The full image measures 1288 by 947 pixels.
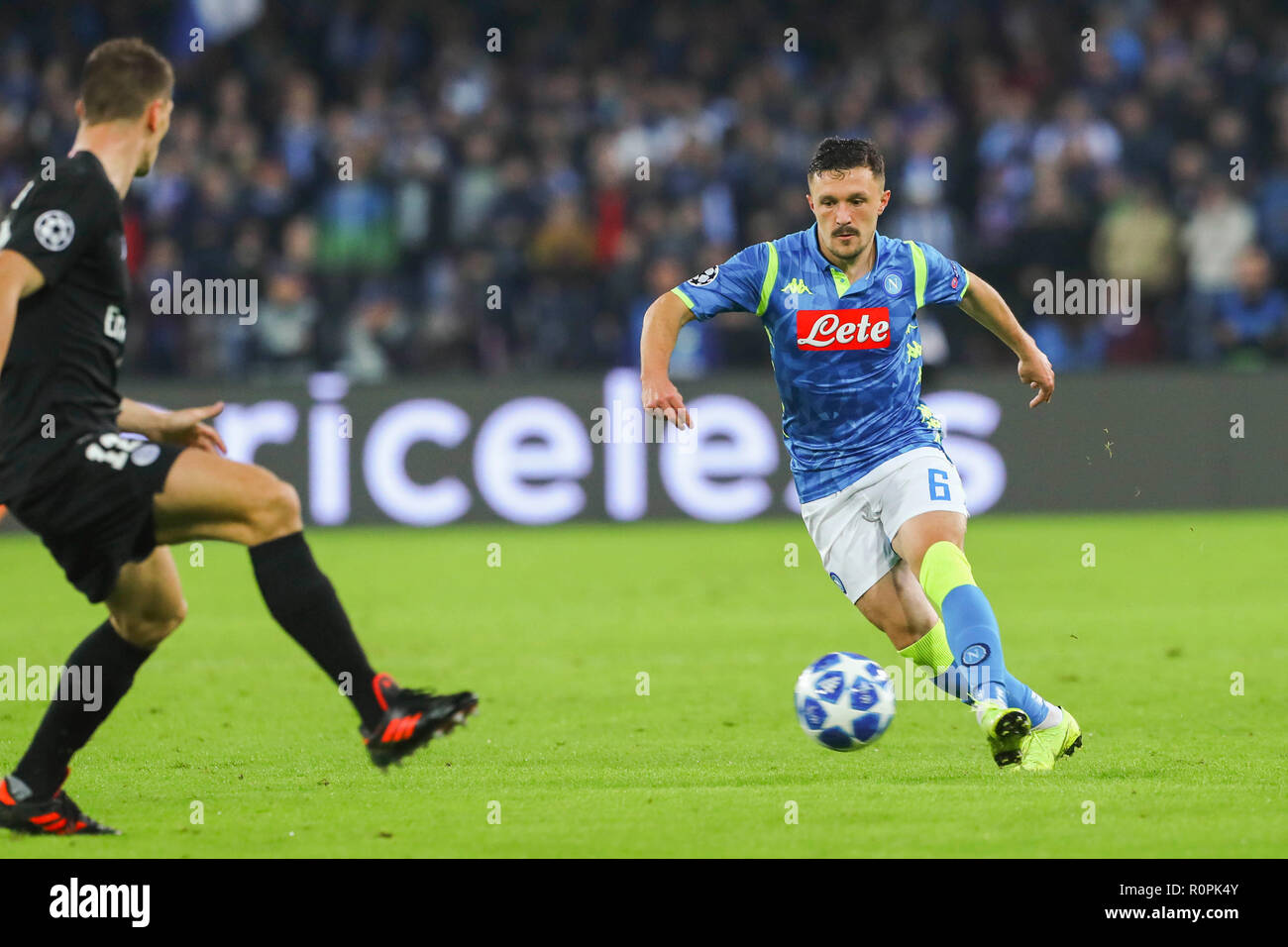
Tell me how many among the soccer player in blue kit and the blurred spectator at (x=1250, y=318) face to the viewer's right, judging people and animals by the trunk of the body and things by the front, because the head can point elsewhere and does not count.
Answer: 0

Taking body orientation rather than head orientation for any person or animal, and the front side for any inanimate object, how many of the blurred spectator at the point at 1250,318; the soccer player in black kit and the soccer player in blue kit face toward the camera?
2

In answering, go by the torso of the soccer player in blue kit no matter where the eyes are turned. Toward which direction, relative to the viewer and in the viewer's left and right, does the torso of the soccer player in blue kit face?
facing the viewer

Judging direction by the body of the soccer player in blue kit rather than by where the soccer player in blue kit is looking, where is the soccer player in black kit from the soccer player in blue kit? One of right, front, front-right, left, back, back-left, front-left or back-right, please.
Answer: front-right

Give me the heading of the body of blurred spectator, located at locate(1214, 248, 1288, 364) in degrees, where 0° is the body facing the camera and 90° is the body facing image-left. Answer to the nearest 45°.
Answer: approximately 0°

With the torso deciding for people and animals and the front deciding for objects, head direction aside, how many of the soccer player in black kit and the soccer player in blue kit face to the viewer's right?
1

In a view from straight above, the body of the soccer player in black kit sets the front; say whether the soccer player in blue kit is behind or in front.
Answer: in front

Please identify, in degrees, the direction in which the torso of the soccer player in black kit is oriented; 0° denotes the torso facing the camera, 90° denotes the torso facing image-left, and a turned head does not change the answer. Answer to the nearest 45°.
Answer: approximately 270°

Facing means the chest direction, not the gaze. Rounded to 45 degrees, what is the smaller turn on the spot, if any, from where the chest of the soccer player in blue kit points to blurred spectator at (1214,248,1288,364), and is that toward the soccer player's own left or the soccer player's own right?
approximately 180°

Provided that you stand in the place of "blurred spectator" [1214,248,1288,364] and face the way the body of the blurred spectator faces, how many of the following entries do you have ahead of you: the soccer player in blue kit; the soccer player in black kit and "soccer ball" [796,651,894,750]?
3

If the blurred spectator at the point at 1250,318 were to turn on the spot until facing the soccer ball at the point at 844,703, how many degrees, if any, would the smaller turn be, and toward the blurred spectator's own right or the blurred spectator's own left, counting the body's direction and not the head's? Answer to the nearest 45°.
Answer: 0° — they already face it

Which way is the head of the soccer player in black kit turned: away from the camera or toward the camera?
away from the camera
